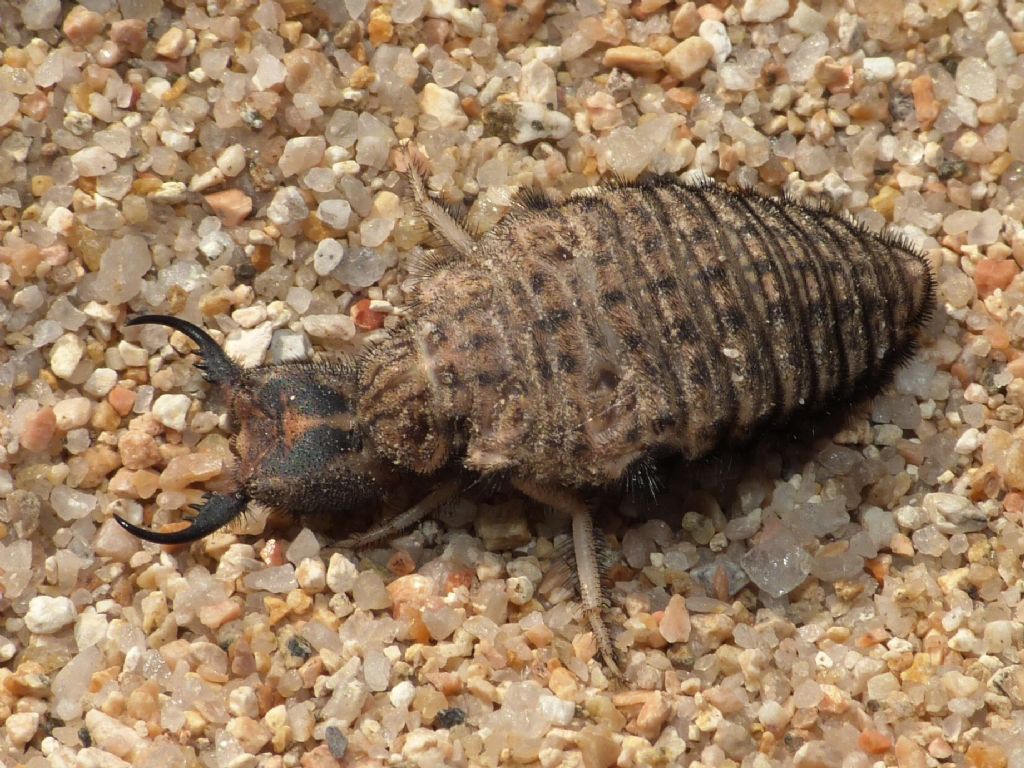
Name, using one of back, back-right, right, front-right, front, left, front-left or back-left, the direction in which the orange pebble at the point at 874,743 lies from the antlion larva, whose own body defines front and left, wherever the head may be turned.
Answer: back-left

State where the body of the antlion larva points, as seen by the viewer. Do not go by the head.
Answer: to the viewer's left

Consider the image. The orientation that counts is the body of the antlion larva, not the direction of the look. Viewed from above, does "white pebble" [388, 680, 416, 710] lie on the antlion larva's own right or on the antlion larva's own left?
on the antlion larva's own left

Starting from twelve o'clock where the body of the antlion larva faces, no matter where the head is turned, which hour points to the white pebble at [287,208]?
The white pebble is roughly at 1 o'clock from the antlion larva.

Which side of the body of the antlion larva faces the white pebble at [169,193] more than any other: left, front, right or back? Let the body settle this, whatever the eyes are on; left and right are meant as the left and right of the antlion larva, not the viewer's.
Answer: front

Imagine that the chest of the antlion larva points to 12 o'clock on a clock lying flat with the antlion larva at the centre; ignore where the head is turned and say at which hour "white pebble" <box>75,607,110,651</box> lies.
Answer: The white pebble is roughly at 11 o'clock from the antlion larva.

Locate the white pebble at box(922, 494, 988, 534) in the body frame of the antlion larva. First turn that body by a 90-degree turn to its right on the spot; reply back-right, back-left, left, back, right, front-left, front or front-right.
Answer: right

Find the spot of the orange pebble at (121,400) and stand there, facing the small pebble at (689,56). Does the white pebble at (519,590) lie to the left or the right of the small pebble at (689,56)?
right

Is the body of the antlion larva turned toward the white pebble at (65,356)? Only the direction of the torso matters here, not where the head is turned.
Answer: yes

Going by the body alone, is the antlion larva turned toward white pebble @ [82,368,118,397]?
yes

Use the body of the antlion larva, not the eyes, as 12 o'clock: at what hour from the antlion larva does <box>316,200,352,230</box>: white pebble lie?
The white pebble is roughly at 1 o'clock from the antlion larva.

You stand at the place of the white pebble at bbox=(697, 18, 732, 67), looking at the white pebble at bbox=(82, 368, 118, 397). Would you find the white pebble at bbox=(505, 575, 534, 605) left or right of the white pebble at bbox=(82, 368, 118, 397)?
left

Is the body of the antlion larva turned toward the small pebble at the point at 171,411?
yes

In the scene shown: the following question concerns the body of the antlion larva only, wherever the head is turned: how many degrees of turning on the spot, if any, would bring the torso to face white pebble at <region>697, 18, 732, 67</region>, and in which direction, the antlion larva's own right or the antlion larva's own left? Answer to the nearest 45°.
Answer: approximately 90° to the antlion larva's own right

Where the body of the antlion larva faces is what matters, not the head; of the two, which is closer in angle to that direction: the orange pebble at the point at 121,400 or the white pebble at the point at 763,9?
the orange pebble

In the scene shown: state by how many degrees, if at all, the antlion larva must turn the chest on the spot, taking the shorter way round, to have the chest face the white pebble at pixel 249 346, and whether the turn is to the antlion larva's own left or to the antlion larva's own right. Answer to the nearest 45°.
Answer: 0° — it already faces it
